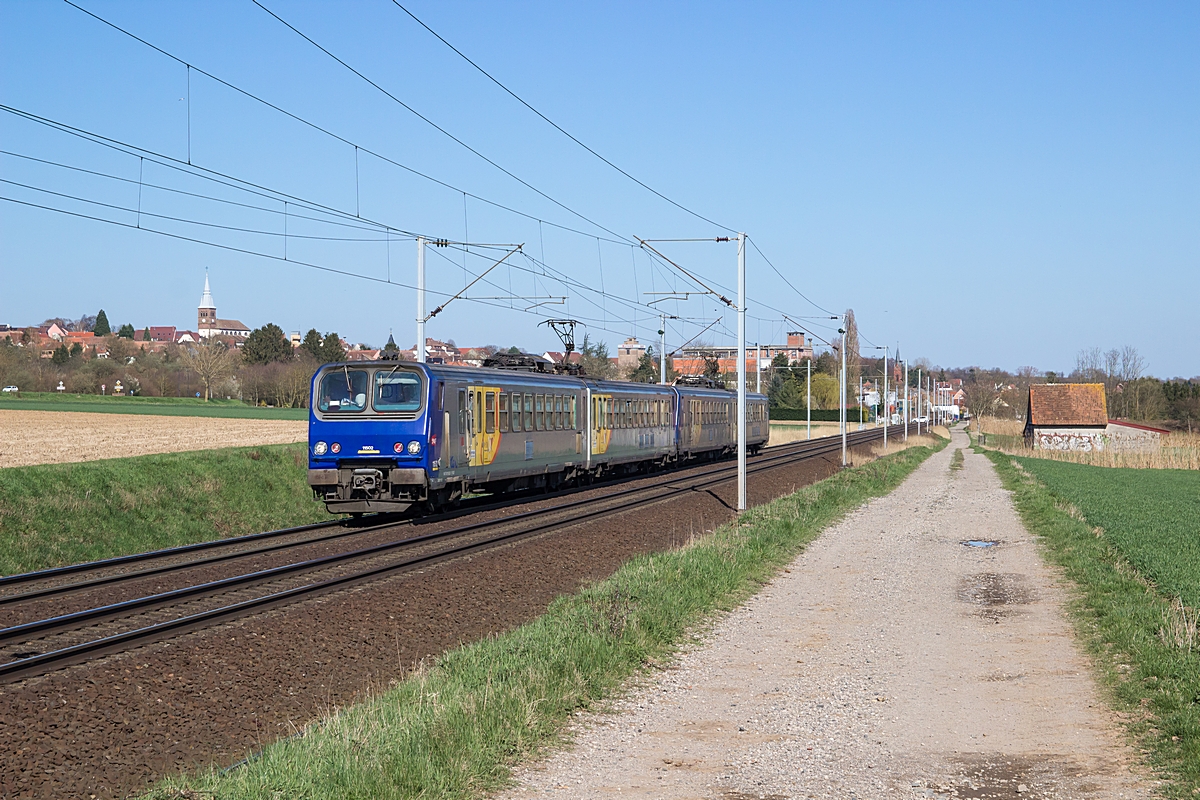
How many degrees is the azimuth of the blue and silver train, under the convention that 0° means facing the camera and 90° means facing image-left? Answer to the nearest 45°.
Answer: approximately 45°
